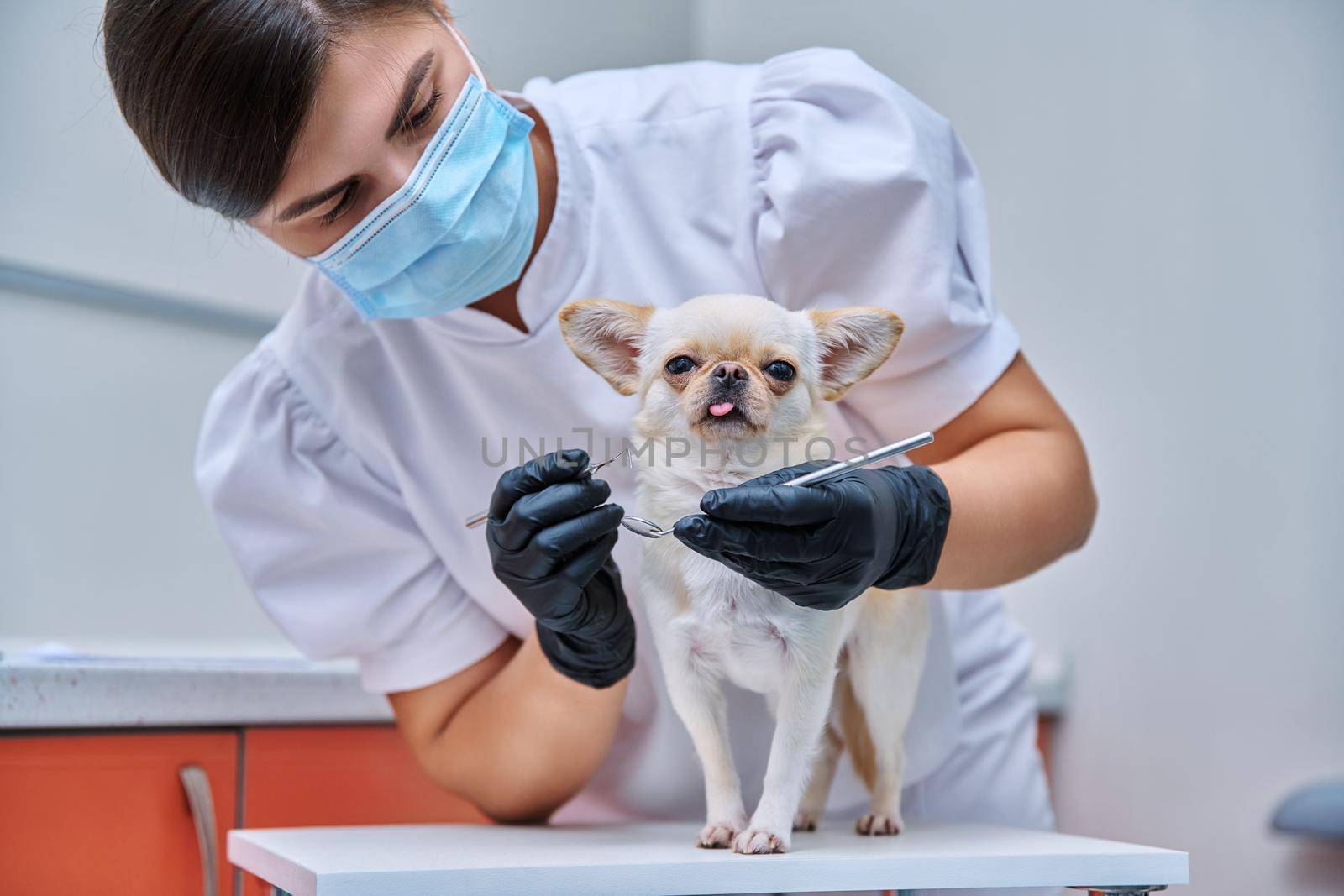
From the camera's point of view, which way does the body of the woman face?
toward the camera

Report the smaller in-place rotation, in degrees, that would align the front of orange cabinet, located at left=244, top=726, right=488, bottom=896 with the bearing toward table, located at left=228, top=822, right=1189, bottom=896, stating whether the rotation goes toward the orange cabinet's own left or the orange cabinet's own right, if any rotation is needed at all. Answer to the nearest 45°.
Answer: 0° — it already faces it

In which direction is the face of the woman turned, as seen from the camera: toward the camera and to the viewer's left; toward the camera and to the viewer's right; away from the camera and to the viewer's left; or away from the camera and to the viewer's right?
toward the camera and to the viewer's right

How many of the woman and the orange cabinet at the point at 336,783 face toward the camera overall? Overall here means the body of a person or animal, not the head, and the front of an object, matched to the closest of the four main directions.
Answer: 2

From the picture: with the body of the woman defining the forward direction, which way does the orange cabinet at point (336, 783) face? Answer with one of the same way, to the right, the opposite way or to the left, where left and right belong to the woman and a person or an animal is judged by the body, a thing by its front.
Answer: the same way

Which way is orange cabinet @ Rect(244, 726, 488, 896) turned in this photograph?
toward the camera
